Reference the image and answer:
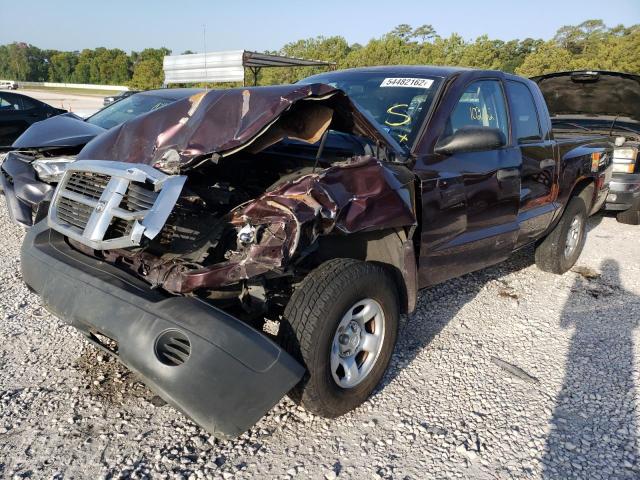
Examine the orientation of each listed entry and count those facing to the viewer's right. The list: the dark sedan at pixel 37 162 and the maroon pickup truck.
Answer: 0

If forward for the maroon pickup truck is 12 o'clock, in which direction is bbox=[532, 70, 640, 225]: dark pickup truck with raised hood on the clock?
The dark pickup truck with raised hood is roughly at 6 o'clock from the maroon pickup truck.

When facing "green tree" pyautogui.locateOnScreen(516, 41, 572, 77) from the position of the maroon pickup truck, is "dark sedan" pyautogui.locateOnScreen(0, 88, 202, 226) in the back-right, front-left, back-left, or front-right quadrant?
front-left

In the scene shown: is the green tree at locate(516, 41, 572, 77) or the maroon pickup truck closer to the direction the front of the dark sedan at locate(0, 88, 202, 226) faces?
the maroon pickup truck

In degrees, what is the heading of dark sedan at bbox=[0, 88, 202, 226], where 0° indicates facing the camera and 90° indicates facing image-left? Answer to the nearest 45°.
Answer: approximately 45°

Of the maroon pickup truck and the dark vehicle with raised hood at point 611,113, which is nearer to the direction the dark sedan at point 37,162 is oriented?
the maroon pickup truck

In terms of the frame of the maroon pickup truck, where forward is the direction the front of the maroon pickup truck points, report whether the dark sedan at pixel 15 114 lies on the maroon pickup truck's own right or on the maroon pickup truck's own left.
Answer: on the maroon pickup truck's own right

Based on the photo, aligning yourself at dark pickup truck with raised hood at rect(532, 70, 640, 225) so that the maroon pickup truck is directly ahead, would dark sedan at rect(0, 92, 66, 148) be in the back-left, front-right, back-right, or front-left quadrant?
front-right

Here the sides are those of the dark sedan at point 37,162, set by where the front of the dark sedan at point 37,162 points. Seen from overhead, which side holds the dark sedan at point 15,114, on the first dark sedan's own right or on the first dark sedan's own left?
on the first dark sedan's own right

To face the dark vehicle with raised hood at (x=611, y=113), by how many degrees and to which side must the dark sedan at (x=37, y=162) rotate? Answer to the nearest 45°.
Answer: approximately 135° to its left

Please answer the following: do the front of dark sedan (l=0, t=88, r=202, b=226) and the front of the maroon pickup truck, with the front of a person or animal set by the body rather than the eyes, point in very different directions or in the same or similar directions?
same or similar directions

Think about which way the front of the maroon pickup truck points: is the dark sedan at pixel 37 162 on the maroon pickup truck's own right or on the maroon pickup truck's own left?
on the maroon pickup truck's own right

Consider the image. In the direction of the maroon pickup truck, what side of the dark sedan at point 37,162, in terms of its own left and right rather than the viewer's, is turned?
left

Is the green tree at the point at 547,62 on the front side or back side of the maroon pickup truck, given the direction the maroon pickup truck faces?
on the back side

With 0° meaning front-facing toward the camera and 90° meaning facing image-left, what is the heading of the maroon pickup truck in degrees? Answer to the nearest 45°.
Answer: approximately 45°
